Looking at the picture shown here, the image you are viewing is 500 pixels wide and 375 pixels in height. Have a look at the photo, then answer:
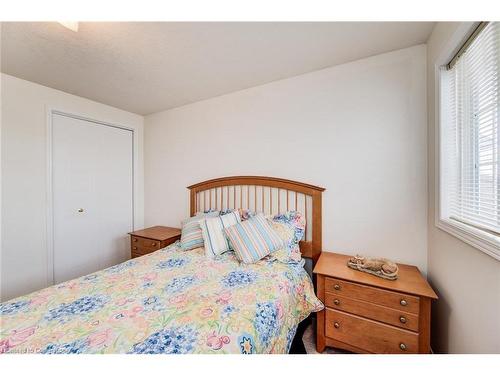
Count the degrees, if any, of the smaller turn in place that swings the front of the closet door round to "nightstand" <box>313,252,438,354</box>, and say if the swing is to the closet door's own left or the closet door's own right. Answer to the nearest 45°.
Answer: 0° — it already faces it

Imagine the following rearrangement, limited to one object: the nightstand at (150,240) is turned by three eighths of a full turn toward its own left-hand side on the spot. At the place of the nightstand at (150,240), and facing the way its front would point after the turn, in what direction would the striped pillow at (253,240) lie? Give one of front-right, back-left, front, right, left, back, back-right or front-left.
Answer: front-right

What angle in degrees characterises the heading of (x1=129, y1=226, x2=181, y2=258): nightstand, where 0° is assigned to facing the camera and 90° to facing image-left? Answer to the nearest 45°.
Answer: approximately 45°

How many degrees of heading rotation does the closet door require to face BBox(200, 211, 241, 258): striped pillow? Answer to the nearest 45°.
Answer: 0° — it already faces it

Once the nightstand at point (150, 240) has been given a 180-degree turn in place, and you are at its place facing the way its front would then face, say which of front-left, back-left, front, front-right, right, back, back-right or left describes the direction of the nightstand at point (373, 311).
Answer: right

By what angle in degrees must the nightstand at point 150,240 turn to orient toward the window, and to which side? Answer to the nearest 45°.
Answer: approximately 90° to its left

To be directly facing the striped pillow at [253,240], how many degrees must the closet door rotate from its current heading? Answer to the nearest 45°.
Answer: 0° — it already faces it

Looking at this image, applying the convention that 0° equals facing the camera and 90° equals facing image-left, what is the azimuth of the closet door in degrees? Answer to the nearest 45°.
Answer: approximately 315°

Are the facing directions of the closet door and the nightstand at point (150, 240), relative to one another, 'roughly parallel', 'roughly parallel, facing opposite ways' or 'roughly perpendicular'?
roughly perpendicular

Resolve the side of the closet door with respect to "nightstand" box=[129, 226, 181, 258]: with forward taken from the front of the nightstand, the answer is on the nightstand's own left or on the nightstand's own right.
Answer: on the nightstand's own right

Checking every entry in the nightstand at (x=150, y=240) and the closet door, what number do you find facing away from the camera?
0

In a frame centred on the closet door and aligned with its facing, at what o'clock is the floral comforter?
The floral comforter is roughly at 1 o'clock from the closet door.
